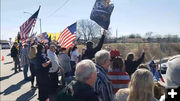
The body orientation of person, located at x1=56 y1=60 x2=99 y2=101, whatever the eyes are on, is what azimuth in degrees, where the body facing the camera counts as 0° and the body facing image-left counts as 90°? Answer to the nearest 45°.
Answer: approximately 225°

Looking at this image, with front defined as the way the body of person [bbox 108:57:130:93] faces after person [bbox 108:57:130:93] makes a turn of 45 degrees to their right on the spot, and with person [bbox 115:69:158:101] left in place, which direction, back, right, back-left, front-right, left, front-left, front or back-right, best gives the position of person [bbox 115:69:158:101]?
back-right

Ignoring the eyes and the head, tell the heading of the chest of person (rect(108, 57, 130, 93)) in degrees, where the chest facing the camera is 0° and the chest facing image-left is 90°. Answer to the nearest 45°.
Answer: approximately 180°

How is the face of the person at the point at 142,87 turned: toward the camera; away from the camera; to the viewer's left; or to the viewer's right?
away from the camera

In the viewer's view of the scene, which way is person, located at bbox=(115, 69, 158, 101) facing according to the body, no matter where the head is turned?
away from the camera

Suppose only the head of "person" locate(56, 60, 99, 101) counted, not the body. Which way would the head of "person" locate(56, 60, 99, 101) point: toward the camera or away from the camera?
away from the camera

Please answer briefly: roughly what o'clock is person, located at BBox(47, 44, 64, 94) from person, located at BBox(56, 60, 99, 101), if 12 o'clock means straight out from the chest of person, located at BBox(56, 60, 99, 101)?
person, located at BBox(47, 44, 64, 94) is roughly at 10 o'clock from person, located at BBox(56, 60, 99, 101).

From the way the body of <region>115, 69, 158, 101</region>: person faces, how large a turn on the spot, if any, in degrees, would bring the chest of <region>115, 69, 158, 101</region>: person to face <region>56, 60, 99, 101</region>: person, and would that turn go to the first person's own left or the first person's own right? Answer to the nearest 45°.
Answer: approximately 90° to the first person's own left
